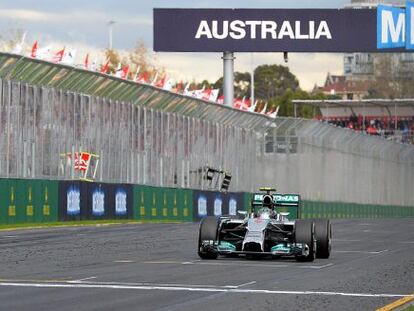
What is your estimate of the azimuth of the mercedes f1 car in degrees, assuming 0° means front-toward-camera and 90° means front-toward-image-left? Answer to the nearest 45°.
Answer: approximately 0°

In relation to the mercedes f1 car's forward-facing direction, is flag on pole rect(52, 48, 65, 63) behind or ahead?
behind

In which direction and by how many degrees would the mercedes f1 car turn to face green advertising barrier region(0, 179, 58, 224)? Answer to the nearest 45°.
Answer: approximately 135° to its right

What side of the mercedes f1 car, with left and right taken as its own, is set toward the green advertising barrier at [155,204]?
back

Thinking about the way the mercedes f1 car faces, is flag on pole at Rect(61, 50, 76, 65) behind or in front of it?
behind
